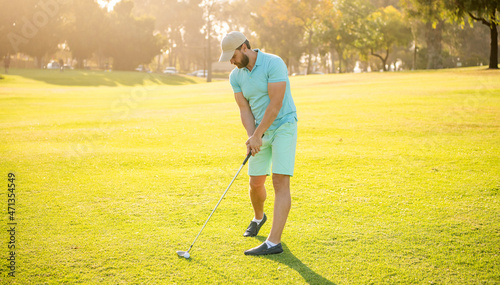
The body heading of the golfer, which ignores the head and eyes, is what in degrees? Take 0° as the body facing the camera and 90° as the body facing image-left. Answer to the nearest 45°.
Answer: approximately 45°

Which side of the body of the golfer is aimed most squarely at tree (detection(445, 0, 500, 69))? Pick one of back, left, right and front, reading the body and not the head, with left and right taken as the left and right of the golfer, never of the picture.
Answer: back
